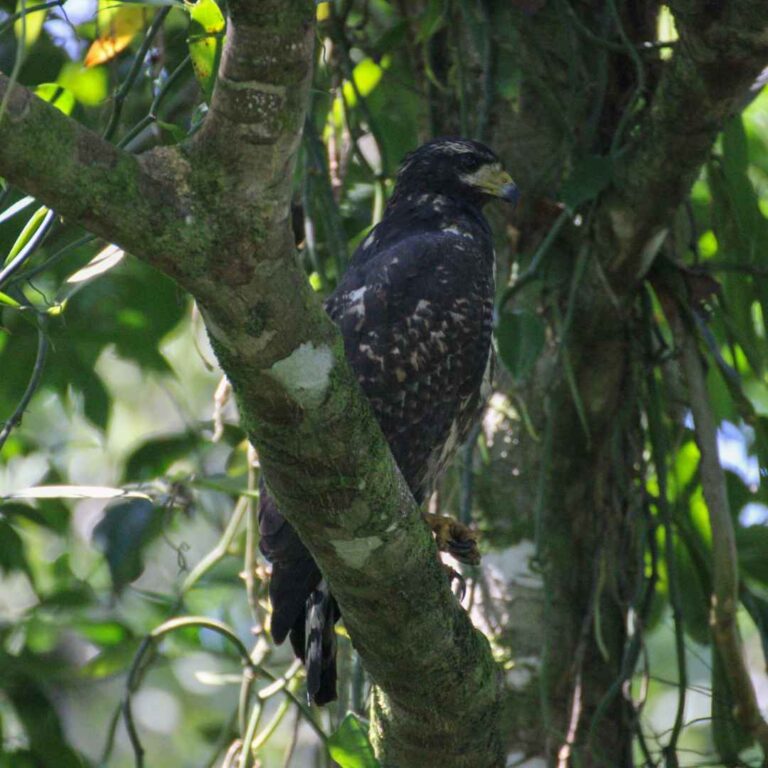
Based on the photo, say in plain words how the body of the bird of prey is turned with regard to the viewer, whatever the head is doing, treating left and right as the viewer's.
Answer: facing to the right of the viewer

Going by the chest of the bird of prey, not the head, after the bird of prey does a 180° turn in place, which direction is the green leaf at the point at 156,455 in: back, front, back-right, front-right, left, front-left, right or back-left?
front-right

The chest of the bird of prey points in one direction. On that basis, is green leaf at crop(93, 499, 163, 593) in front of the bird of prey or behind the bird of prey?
behind

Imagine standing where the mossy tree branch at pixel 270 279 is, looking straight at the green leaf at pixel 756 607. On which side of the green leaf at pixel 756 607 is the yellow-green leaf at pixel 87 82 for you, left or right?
left
